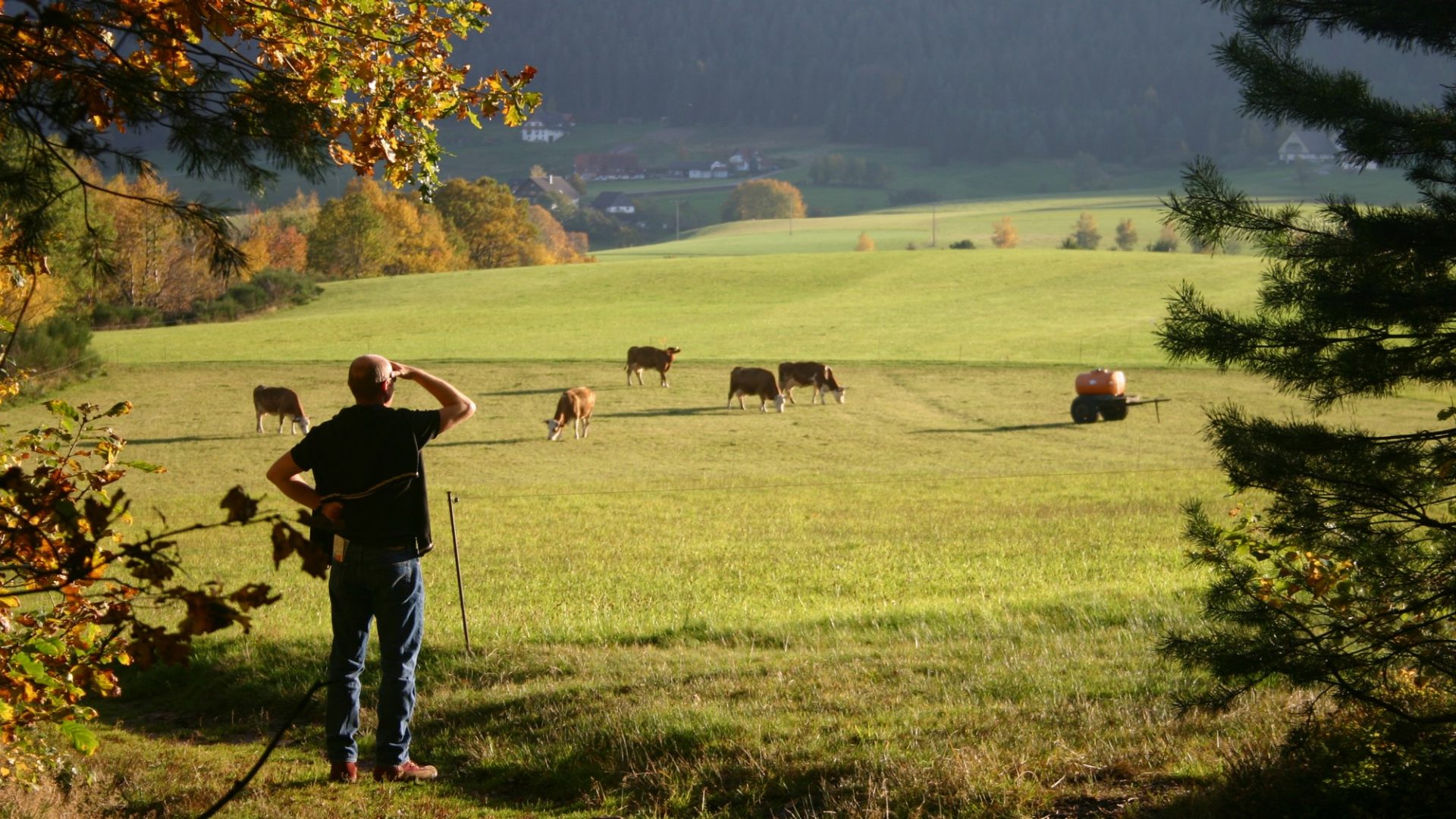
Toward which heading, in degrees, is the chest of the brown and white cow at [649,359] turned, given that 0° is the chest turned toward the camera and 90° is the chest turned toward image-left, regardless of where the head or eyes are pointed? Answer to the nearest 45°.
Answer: approximately 270°

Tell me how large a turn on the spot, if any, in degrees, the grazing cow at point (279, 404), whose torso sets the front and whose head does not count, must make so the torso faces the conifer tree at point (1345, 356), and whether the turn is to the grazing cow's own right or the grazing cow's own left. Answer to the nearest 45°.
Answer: approximately 90° to the grazing cow's own right

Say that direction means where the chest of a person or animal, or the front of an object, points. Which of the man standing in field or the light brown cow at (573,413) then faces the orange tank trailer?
the man standing in field

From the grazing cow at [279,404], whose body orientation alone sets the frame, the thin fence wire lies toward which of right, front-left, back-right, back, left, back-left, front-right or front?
front-right

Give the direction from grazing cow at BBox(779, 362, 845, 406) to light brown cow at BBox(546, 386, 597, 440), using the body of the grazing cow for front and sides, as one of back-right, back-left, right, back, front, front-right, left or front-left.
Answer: back-right

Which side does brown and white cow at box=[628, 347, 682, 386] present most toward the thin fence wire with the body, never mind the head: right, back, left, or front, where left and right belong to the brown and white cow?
right

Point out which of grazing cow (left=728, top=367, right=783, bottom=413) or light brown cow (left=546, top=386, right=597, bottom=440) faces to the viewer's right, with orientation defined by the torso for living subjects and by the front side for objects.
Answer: the grazing cow

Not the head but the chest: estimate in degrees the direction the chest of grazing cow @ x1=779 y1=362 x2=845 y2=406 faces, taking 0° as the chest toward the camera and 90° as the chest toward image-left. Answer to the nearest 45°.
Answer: approximately 270°

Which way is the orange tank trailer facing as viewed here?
to the viewer's right

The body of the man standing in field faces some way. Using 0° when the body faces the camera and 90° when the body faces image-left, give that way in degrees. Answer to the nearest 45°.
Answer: approximately 225°

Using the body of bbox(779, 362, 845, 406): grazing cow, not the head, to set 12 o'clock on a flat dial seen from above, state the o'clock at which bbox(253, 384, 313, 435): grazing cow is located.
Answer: bbox(253, 384, 313, 435): grazing cow is roughly at 5 o'clock from bbox(779, 362, 845, 406): grazing cow.

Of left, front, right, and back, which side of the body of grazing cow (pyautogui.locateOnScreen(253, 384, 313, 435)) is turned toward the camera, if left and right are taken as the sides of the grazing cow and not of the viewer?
right

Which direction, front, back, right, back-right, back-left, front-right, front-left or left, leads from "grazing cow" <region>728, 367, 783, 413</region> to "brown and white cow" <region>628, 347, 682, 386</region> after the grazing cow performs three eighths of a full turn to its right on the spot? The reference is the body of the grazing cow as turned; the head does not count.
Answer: right
